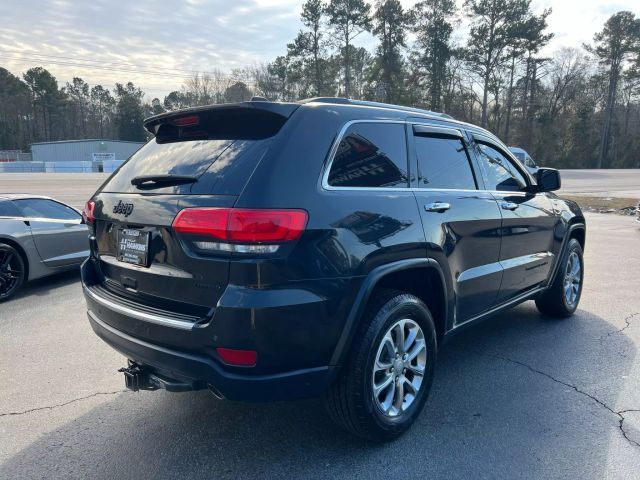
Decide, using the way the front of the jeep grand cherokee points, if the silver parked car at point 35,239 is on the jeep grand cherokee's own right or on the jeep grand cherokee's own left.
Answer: on the jeep grand cherokee's own left

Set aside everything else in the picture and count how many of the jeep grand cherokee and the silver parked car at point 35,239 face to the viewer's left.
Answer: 0

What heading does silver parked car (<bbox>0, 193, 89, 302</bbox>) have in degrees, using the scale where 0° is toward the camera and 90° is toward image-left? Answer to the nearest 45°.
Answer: approximately 225°

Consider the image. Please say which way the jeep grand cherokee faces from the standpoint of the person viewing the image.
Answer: facing away from the viewer and to the right of the viewer
